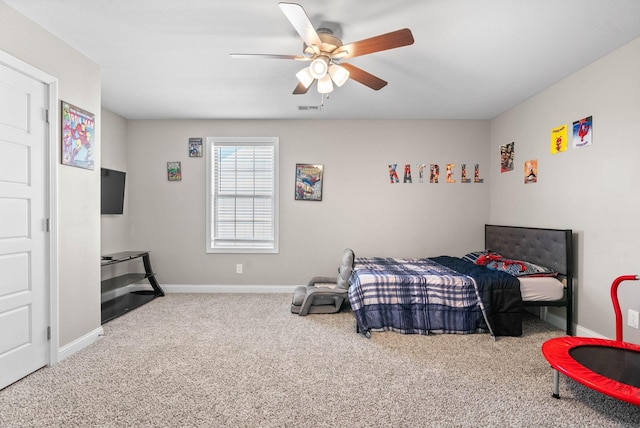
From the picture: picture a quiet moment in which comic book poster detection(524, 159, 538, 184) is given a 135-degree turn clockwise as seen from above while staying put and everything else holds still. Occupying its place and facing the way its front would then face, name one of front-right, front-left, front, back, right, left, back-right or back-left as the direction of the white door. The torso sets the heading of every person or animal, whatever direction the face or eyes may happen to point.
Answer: back-left

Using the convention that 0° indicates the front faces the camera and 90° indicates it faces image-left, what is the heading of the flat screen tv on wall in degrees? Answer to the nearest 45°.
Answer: approximately 315°

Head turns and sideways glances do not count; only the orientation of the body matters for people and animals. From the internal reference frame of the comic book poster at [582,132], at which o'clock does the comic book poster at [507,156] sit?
the comic book poster at [507,156] is roughly at 3 o'clock from the comic book poster at [582,132].

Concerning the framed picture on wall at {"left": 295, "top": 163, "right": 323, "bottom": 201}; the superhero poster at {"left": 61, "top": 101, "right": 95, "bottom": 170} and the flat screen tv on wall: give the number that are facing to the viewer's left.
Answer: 0

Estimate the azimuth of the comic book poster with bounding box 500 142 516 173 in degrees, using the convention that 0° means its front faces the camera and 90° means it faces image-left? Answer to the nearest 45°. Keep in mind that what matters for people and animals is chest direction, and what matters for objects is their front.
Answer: approximately 45°

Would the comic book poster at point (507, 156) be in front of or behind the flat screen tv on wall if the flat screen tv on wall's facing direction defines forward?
in front

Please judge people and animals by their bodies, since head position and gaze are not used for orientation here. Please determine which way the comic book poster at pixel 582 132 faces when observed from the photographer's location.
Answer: facing the viewer and to the left of the viewer

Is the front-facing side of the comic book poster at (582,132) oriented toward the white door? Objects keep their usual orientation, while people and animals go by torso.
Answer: yes

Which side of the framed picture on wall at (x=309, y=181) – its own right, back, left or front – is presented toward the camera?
front

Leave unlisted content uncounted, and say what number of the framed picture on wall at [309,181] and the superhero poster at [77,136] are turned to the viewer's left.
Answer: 0

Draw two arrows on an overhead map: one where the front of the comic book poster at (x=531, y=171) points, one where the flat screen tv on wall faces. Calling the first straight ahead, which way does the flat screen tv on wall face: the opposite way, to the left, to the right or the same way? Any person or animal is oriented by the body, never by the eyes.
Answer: the opposite way

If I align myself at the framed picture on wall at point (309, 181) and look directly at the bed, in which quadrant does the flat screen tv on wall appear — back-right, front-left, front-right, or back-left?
back-right

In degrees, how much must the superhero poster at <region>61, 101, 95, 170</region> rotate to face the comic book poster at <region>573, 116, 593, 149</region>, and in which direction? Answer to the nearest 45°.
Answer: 0° — it already faces it

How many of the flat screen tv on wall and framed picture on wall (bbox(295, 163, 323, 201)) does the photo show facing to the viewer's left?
0

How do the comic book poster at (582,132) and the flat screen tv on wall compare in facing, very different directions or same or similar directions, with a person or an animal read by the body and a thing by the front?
very different directions

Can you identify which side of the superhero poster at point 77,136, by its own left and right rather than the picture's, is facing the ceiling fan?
front
